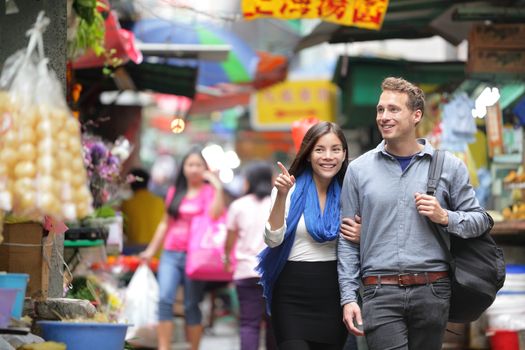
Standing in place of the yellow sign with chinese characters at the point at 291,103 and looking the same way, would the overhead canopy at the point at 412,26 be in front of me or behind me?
in front

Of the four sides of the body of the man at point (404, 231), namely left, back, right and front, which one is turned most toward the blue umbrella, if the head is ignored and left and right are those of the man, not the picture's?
back

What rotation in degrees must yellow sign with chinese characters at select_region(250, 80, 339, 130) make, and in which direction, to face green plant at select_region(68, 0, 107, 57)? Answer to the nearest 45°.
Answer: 0° — it already faces it

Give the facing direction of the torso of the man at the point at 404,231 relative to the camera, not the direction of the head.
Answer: toward the camera

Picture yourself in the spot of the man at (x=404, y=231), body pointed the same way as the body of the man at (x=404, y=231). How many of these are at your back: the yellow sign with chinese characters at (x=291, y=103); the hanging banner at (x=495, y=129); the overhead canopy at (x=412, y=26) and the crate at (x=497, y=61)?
4

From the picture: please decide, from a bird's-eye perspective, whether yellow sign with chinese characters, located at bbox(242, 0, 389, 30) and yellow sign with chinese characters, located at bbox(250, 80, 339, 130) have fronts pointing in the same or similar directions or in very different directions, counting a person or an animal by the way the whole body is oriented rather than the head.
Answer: same or similar directions

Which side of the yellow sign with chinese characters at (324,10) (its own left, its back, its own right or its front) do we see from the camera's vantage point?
front

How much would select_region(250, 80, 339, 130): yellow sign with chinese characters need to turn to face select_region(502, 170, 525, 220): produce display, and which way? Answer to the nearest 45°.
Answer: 0° — it already faces it

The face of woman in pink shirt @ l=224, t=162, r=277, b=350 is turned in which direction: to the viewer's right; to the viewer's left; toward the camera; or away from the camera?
away from the camera

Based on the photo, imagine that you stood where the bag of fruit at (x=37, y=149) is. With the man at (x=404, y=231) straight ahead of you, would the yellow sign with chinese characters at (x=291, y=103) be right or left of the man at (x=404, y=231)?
left

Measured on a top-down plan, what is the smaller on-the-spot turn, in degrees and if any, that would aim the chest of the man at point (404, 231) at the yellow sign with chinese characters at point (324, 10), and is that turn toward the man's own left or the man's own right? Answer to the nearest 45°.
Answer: approximately 180°

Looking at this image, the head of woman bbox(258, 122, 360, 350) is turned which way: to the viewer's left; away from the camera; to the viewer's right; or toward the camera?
toward the camera

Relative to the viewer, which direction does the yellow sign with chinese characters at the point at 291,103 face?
toward the camera

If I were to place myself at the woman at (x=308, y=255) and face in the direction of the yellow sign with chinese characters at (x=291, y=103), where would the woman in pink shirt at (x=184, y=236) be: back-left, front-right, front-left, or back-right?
front-left

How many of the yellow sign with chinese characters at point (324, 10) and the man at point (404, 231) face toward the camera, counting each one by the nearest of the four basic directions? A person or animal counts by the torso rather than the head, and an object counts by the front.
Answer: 2

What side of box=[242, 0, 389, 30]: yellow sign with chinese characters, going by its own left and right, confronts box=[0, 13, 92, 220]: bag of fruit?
front
